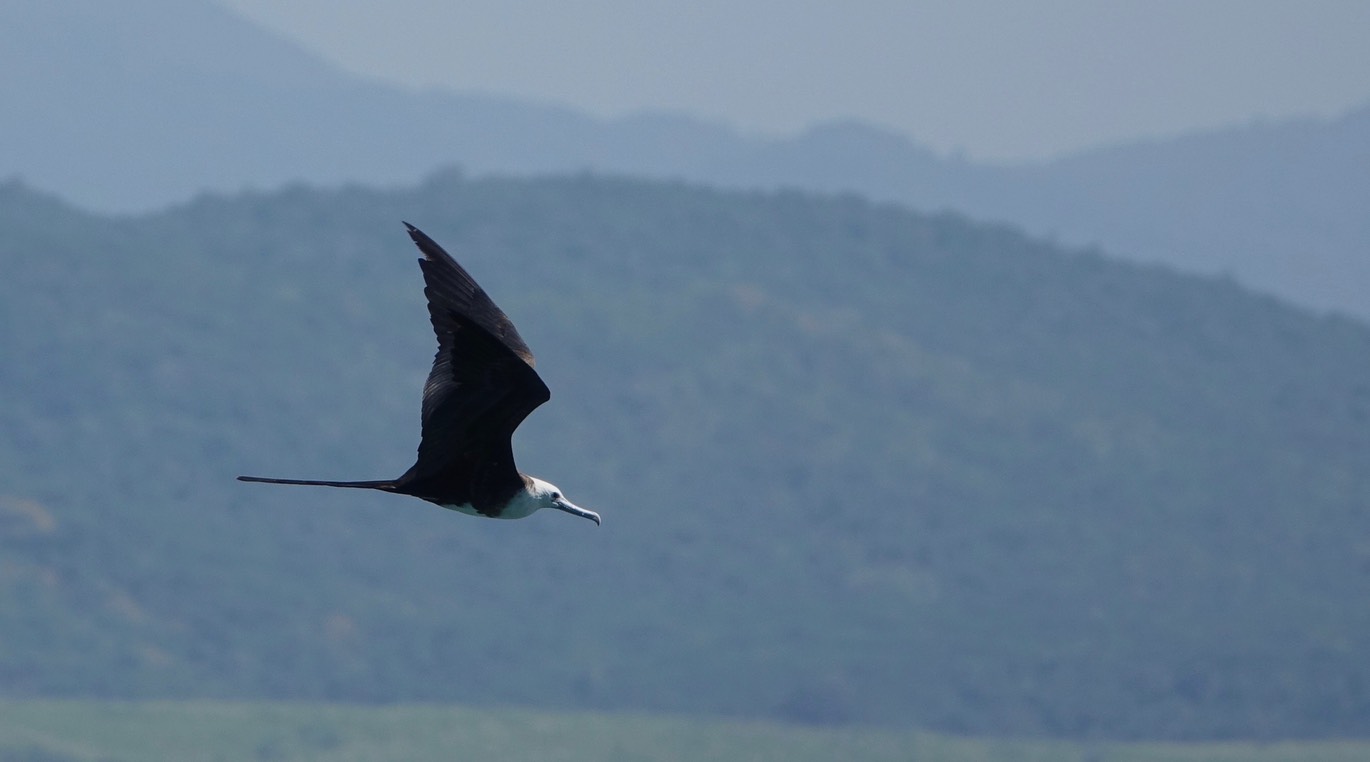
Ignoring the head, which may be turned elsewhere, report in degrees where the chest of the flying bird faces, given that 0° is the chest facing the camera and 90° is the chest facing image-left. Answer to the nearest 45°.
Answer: approximately 270°
